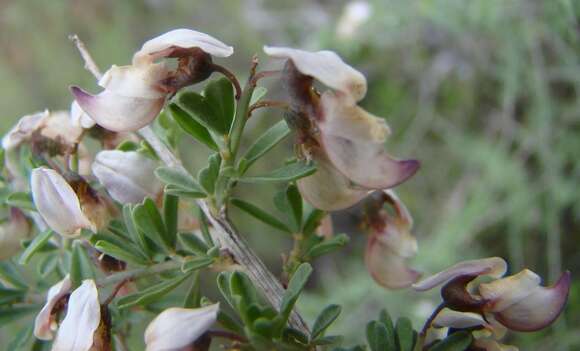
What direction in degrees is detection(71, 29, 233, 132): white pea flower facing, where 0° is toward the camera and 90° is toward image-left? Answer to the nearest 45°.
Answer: approximately 90°

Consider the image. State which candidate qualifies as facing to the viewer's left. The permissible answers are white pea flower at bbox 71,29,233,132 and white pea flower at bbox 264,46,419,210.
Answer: white pea flower at bbox 71,29,233,132

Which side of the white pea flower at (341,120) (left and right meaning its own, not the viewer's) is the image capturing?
right

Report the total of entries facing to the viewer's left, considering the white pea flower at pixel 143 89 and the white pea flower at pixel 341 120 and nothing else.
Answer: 1
